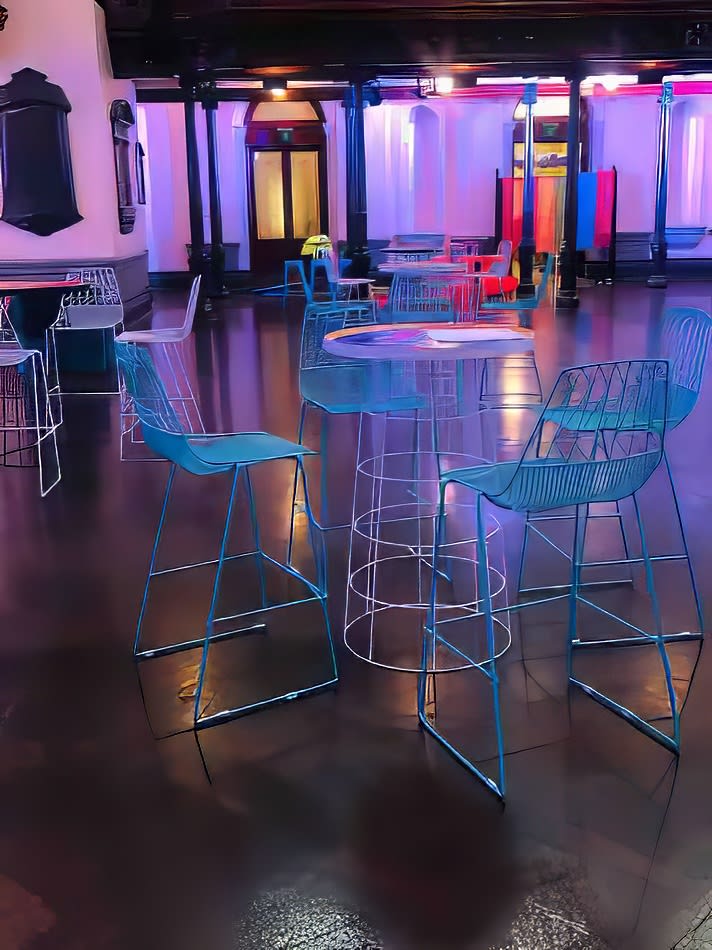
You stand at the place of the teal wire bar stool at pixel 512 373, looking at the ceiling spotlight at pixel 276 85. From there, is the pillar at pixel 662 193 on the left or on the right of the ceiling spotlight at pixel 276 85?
right

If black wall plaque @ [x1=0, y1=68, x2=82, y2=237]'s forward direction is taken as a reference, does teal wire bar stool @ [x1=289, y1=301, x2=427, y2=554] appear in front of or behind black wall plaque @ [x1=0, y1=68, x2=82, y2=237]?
in front

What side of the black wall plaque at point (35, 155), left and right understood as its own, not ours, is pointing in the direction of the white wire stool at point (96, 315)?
front

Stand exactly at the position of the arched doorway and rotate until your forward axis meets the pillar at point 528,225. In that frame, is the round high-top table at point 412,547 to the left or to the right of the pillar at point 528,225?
right

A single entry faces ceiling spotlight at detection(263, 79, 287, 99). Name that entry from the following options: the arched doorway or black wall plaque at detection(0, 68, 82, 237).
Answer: the arched doorway

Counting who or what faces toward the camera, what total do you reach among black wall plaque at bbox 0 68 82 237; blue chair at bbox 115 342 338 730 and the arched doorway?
2

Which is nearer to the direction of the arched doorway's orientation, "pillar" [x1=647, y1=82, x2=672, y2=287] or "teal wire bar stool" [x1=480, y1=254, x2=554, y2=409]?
the teal wire bar stool

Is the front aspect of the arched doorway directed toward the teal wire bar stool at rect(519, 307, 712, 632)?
yes

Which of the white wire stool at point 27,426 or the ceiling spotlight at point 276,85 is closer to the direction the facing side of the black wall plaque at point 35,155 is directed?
the white wire stool

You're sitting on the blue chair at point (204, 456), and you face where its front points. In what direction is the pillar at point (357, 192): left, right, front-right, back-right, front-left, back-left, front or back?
front-left

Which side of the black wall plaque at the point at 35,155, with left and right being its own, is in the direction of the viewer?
front
